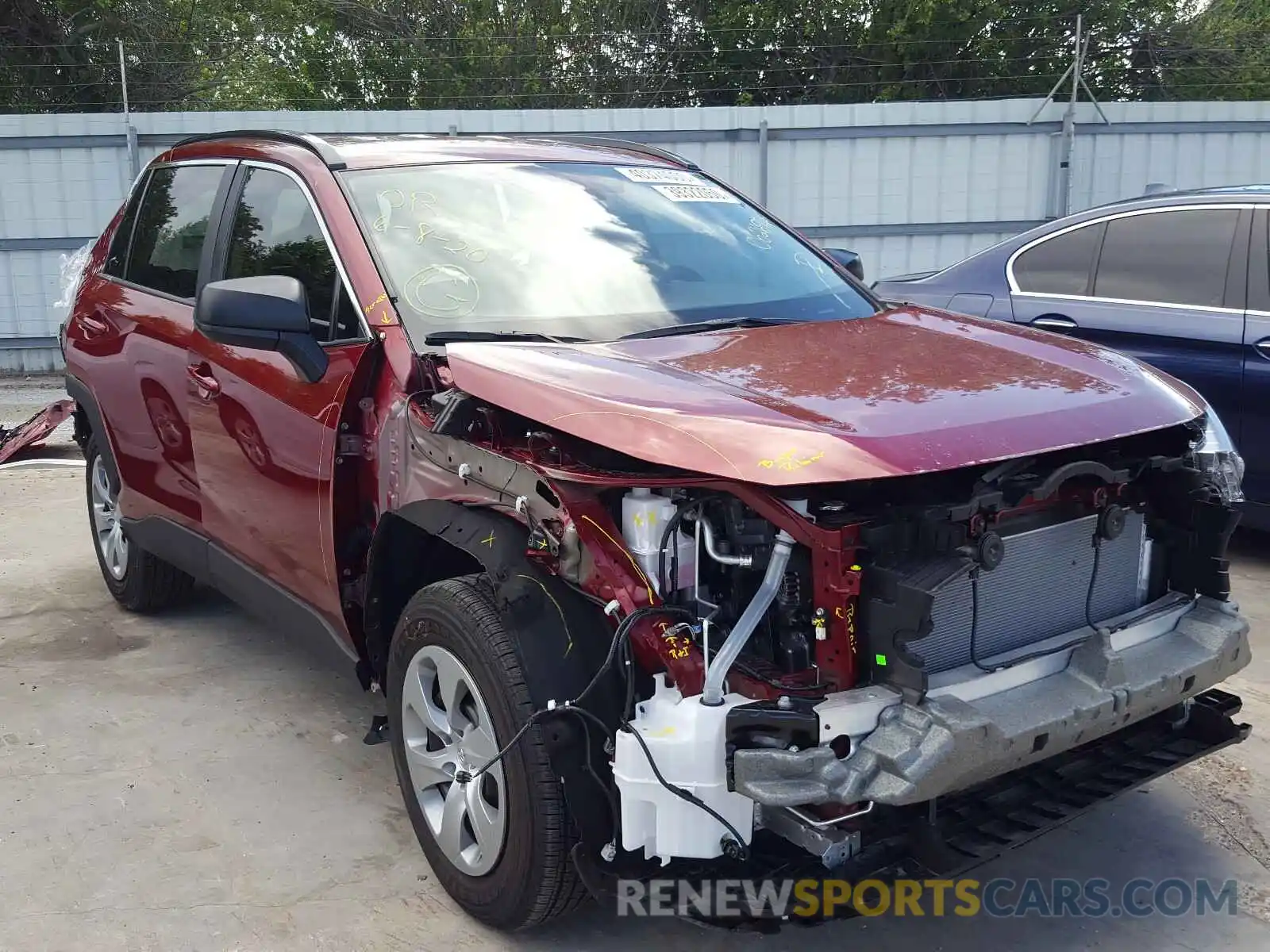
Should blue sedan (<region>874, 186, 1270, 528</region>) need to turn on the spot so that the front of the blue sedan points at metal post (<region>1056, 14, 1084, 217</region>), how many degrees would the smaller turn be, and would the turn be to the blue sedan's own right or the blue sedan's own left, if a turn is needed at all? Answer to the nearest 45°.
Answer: approximately 90° to the blue sedan's own left

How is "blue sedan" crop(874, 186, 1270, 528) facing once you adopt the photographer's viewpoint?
facing to the right of the viewer

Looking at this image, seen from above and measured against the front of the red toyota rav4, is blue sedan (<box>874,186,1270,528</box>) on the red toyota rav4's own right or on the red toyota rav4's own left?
on the red toyota rav4's own left

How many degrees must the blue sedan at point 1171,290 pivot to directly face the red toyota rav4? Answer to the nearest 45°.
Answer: approximately 90° to its right

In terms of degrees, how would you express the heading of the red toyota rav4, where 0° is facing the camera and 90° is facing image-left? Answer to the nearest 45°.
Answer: approximately 315°
